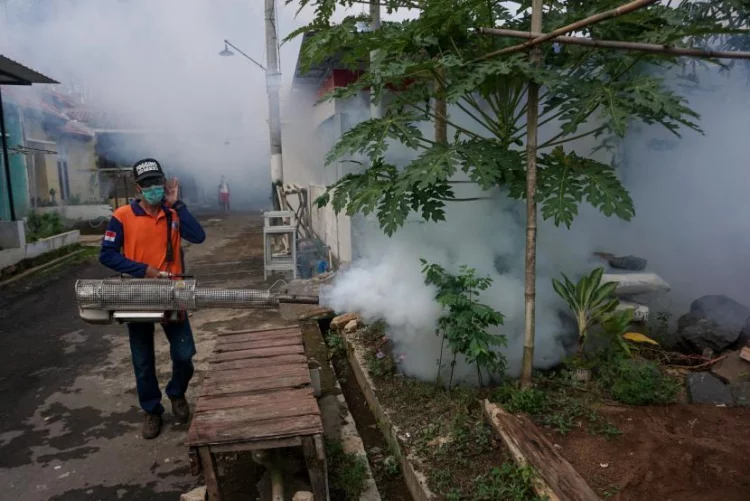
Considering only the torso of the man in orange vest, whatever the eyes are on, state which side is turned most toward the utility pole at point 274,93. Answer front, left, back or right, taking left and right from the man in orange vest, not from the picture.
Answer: back

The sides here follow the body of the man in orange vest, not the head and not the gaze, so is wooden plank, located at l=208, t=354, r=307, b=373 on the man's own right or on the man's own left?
on the man's own left

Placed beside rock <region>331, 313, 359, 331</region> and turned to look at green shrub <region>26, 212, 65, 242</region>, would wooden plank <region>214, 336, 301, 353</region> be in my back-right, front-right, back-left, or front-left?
back-left

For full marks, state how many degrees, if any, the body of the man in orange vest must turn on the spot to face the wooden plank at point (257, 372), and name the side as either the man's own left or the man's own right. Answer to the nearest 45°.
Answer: approximately 45° to the man's own left

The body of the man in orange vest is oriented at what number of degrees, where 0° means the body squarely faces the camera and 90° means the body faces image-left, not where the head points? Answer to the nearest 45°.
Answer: approximately 0°

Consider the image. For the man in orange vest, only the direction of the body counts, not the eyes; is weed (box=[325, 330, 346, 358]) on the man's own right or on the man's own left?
on the man's own left

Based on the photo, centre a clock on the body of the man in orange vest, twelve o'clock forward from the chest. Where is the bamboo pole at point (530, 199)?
The bamboo pole is roughly at 10 o'clock from the man in orange vest.

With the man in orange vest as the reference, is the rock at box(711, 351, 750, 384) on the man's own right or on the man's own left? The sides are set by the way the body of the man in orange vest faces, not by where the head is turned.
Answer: on the man's own left

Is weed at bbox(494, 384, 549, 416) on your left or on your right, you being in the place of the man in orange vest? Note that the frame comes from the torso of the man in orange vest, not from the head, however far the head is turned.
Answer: on your left

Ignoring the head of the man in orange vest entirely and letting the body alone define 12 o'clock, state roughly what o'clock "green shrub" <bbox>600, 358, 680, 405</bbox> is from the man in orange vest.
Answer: The green shrub is roughly at 10 o'clock from the man in orange vest.
